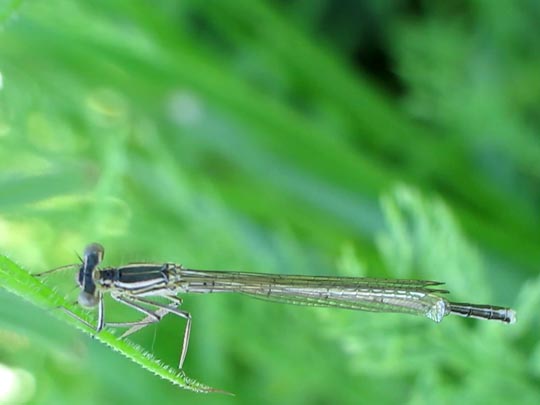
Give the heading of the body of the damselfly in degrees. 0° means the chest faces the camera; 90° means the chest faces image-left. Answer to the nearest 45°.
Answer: approximately 90°
